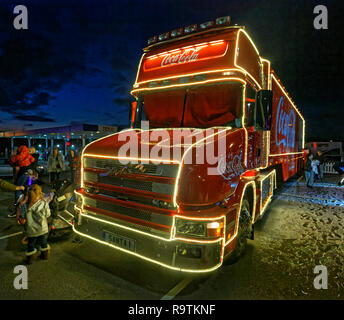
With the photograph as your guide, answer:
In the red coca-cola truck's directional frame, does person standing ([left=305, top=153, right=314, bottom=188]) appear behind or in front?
behind

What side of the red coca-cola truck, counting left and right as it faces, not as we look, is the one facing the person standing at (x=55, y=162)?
right

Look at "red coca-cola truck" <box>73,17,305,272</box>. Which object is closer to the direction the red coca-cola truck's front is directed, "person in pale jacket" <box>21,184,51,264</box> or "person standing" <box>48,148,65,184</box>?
the person in pale jacket

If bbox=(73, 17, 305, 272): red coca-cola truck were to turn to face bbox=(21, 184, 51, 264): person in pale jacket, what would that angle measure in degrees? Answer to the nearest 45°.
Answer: approximately 45° to its right

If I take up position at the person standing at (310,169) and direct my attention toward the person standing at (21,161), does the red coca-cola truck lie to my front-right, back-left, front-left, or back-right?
front-left

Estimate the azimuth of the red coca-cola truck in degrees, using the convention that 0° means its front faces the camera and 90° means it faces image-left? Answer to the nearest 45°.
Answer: approximately 45°

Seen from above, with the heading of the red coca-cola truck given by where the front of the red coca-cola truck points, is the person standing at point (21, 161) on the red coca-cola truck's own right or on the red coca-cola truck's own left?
on the red coca-cola truck's own right
